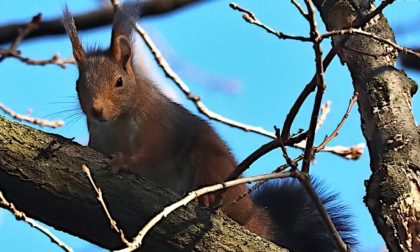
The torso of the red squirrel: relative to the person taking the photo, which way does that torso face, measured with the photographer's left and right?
facing the viewer and to the left of the viewer

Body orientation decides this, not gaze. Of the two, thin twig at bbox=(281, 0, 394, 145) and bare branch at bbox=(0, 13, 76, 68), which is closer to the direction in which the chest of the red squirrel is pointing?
the bare branch
